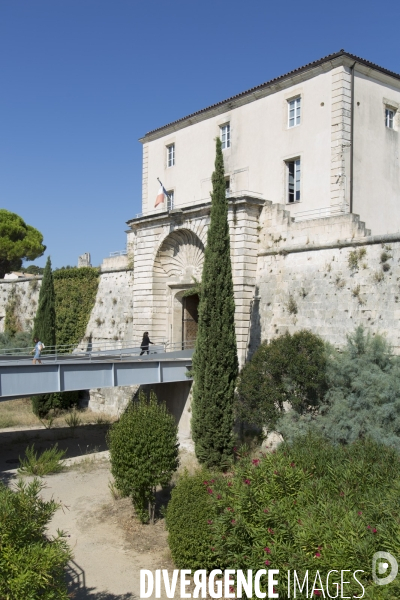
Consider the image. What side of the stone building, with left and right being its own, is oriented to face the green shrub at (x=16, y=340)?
right

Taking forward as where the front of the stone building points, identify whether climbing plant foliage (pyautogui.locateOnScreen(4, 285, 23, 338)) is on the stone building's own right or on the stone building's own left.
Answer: on the stone building's own right

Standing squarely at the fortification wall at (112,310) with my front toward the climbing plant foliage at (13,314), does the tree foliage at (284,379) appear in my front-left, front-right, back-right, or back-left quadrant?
back-left

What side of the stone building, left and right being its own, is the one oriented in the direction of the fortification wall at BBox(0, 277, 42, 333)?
right

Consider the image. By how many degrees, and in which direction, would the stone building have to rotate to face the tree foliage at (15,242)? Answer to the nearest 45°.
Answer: approximately 90° to its right

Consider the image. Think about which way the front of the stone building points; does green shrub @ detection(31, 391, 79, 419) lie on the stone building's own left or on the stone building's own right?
on the stone building's own right

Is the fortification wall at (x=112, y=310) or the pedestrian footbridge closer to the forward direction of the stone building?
the pedestrian footbridge

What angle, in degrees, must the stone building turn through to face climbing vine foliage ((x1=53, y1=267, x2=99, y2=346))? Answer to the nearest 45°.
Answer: approximately 90° to its right

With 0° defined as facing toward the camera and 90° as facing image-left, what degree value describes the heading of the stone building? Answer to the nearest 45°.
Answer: approximately 45°

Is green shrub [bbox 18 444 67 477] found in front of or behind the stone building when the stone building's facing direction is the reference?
in front

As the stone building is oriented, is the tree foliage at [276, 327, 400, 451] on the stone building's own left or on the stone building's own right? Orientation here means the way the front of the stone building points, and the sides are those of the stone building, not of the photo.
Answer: on the stone building's own left
